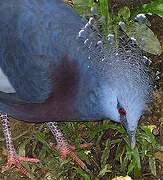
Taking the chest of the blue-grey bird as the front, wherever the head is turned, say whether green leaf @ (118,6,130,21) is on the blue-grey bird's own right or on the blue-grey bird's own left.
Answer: on the blue-grey bird's own left

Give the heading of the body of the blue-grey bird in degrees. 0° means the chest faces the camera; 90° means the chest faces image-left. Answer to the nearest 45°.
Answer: approximately 270°

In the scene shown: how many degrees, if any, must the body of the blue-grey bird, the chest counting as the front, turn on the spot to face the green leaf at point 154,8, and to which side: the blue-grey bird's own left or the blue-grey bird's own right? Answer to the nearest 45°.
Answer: approximately 45° to the blue-grey bird's own left
